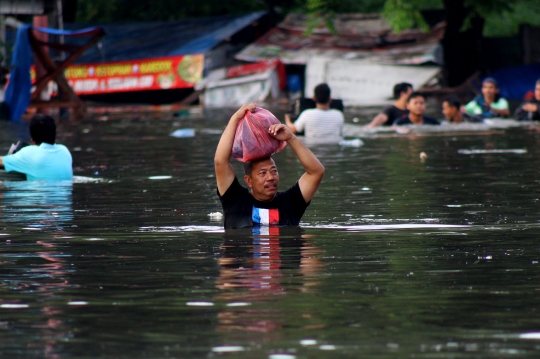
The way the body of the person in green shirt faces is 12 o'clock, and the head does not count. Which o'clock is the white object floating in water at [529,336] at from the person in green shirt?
The white object floating in water is roughly at 12 o'clock from the person in green shirt.

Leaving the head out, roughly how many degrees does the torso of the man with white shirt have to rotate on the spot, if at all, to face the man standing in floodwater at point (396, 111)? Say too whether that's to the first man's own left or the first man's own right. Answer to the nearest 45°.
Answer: approximately 45° to the first man's own right

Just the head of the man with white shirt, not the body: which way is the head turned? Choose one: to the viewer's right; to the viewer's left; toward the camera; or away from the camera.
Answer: away from the camera

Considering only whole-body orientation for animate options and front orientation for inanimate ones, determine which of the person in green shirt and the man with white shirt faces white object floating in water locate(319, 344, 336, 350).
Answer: the person in green shirt

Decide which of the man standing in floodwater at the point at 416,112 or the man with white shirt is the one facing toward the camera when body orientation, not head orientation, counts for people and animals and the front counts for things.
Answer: the man standing in floodwater

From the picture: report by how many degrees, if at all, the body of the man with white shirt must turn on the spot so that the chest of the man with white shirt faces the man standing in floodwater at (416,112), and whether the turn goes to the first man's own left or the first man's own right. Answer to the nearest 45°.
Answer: approximately 90° to the first man's own right

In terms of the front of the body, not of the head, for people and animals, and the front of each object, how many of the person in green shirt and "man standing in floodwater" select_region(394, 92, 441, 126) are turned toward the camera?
2

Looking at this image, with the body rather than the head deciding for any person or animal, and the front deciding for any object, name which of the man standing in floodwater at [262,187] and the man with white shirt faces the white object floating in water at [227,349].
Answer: the man standing in floodwater

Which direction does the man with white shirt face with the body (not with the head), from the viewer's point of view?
away from the camera

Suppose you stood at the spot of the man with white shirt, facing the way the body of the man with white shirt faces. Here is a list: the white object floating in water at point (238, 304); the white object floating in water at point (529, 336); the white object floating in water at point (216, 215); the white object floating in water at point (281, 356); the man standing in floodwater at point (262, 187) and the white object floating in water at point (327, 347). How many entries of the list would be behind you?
6

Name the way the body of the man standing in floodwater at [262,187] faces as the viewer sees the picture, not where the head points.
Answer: toward the camera

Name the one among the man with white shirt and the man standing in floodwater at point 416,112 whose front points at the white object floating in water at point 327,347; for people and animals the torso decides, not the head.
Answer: the man standing in floodwater

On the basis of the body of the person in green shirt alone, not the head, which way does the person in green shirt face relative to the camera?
toward the camera

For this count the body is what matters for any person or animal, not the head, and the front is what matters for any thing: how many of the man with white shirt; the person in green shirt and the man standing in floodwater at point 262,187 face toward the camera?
2

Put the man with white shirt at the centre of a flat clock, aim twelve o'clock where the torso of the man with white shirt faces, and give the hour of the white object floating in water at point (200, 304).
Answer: The white object floating in water is roughly at 6 o'clock from the man with white shirt.

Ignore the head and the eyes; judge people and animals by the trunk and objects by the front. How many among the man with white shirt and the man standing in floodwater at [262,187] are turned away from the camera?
1

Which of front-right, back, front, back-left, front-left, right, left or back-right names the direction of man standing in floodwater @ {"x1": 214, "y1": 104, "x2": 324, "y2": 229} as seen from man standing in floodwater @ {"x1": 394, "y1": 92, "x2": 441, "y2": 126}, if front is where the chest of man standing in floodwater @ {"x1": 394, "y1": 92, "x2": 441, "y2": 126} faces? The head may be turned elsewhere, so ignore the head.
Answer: front

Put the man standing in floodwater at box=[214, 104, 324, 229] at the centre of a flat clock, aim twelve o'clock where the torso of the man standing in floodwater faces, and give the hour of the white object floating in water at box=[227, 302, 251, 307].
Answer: The white object floating in water is roughly at 12 o'clock from the man standing in floodwater.

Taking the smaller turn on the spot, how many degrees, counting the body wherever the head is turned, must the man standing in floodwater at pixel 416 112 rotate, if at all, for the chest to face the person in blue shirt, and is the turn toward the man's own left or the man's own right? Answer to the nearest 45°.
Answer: approximately 45° to the man's own right
